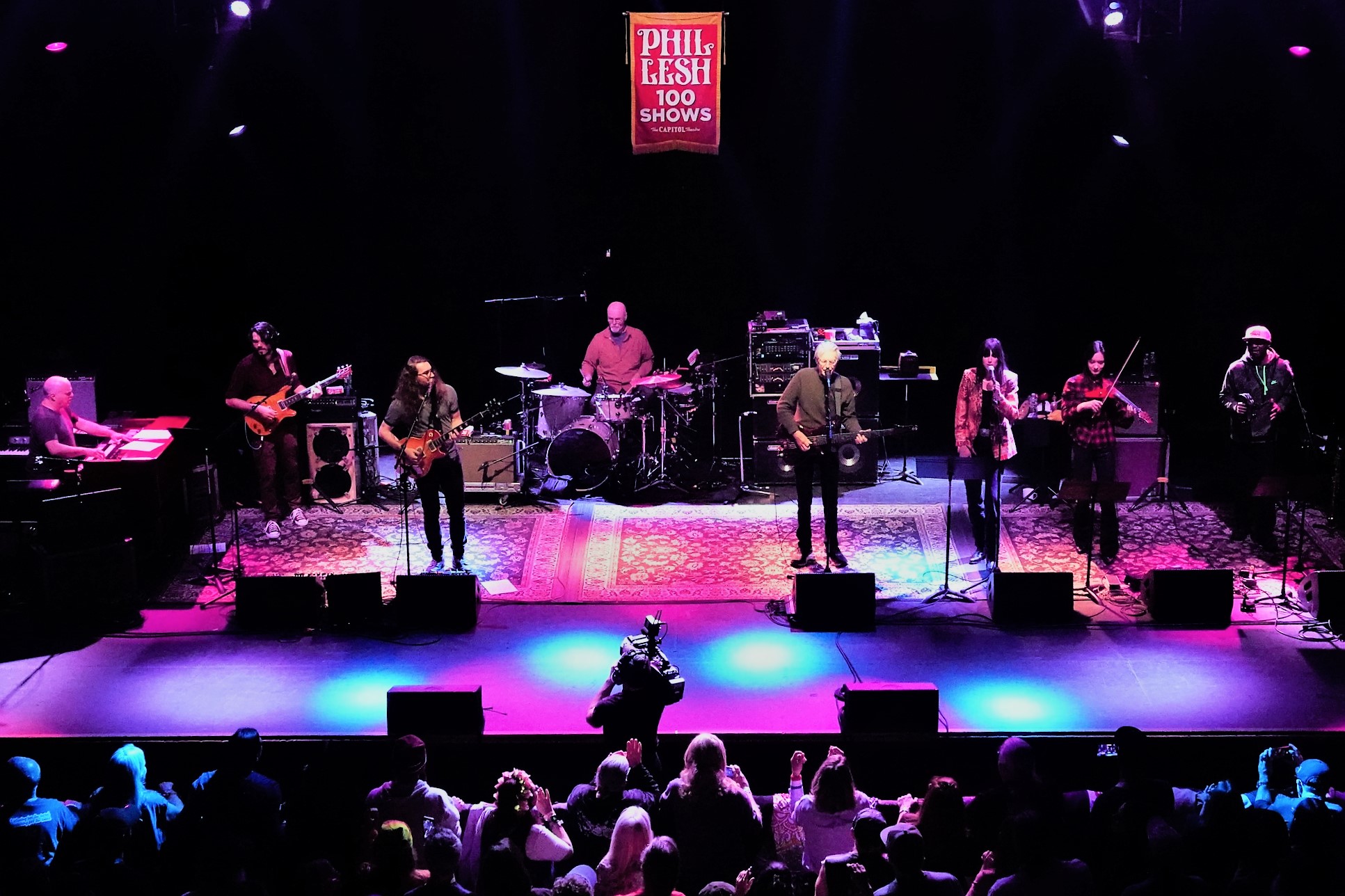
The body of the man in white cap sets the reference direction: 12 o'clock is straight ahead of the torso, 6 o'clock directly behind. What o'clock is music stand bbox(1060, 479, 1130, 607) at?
The music stand is roughly at 1 o'clock from the man in white cap.

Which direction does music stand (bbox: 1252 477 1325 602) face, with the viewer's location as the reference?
facing away from the viewer

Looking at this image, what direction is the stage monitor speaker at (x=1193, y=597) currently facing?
away from the camera

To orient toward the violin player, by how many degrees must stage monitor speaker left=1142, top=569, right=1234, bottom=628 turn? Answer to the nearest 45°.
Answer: approximately 45° to its left

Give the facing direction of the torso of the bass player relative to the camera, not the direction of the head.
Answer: toward the camera

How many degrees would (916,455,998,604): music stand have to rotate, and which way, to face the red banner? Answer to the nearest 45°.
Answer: approximately 45° to its left

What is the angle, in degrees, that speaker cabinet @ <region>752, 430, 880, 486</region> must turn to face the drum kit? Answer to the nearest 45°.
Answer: approximately 90° to its right

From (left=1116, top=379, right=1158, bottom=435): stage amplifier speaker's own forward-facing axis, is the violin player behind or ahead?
ahead

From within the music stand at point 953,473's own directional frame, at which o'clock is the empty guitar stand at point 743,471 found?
The empty guitar stand is roughly at 11 o'clock from the music stand.

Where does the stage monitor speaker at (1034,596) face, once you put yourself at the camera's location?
facing away from the viewer

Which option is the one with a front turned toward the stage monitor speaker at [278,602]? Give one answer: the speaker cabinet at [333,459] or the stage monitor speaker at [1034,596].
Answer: the speaker cabinet

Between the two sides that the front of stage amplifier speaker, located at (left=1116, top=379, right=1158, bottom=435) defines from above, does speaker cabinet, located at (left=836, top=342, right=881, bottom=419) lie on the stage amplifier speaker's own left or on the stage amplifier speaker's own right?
on the stage amplifier speaker's own right

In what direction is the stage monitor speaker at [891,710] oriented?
away from the camera

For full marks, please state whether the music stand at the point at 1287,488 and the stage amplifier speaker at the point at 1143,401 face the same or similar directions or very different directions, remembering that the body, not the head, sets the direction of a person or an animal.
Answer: very different directions

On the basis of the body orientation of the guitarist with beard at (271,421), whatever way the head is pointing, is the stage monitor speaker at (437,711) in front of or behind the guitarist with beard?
in front

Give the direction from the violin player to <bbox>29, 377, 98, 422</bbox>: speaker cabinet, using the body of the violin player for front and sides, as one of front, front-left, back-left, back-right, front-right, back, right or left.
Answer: right

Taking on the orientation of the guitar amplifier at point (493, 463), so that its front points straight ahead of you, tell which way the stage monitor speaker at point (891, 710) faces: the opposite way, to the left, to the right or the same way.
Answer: the opposite way

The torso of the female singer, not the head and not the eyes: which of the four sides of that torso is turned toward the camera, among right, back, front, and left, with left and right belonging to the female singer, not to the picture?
front

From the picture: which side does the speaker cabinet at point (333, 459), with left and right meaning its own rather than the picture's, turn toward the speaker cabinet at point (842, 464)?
left
